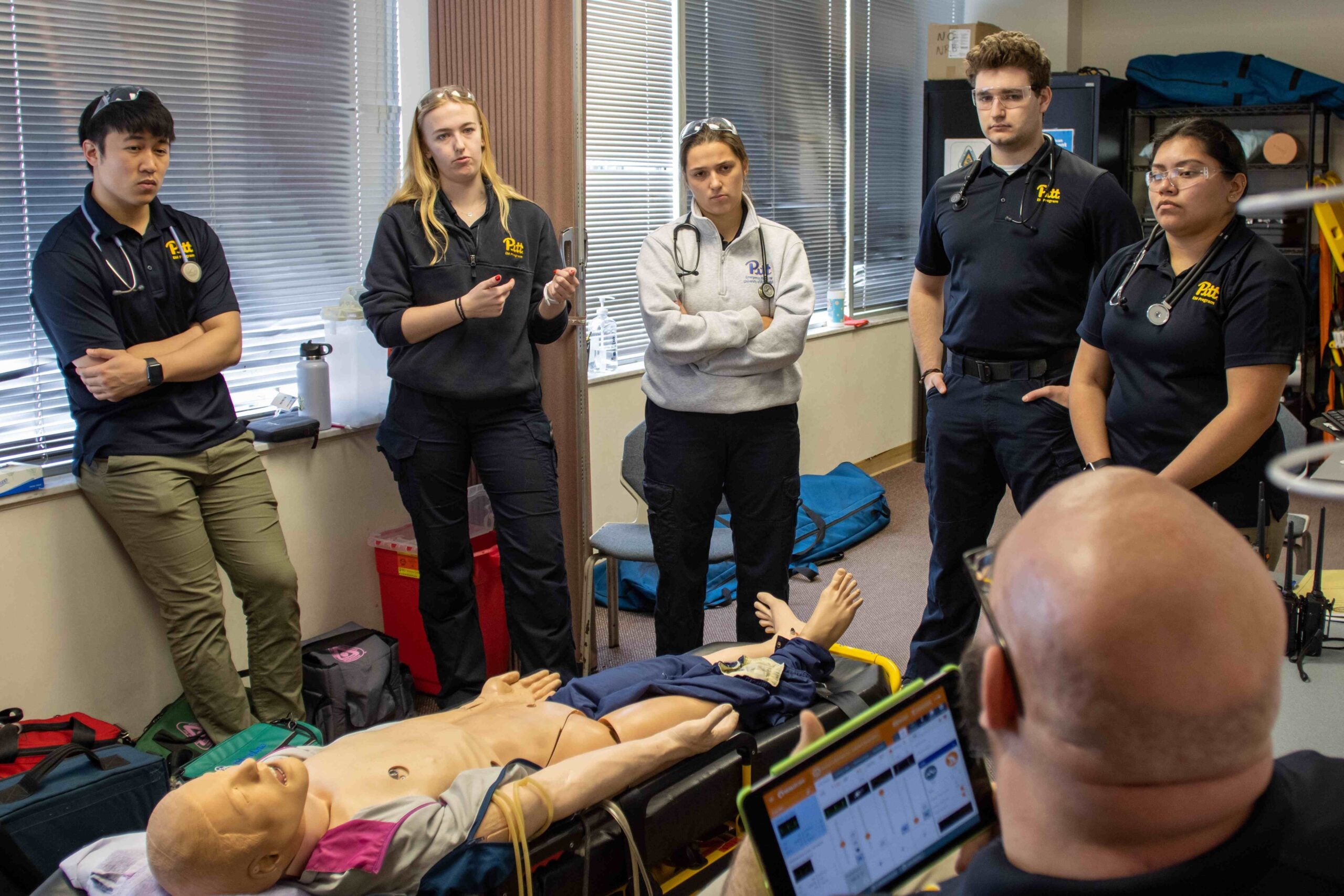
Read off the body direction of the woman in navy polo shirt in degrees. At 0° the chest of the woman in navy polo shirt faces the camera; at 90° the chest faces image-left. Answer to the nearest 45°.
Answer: approximately 45°

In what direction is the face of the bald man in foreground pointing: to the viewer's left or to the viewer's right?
to the viewer's left

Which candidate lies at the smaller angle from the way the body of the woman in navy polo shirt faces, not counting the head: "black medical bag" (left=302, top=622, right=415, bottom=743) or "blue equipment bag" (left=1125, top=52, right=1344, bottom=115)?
the black medical bag

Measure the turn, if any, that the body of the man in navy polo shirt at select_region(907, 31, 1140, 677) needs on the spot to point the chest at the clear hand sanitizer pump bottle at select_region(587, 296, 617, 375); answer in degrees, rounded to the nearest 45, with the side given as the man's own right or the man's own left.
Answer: approximately 135° to the man's own right

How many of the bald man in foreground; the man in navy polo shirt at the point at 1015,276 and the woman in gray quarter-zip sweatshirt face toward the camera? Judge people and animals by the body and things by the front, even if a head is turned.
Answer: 2

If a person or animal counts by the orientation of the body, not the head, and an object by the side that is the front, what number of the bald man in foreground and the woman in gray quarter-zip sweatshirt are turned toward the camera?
1

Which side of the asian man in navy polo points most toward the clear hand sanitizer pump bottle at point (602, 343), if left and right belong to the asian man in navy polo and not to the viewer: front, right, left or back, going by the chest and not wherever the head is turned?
left

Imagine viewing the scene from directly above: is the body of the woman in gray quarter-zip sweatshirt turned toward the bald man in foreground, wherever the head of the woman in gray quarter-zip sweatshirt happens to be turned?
yes

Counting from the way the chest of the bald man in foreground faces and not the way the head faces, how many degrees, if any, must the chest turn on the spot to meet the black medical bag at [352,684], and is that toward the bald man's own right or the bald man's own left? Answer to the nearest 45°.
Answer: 0° — they already face it

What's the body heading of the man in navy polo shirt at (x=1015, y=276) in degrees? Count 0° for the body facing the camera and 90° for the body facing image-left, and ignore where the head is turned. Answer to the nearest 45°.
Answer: approximately 0°
